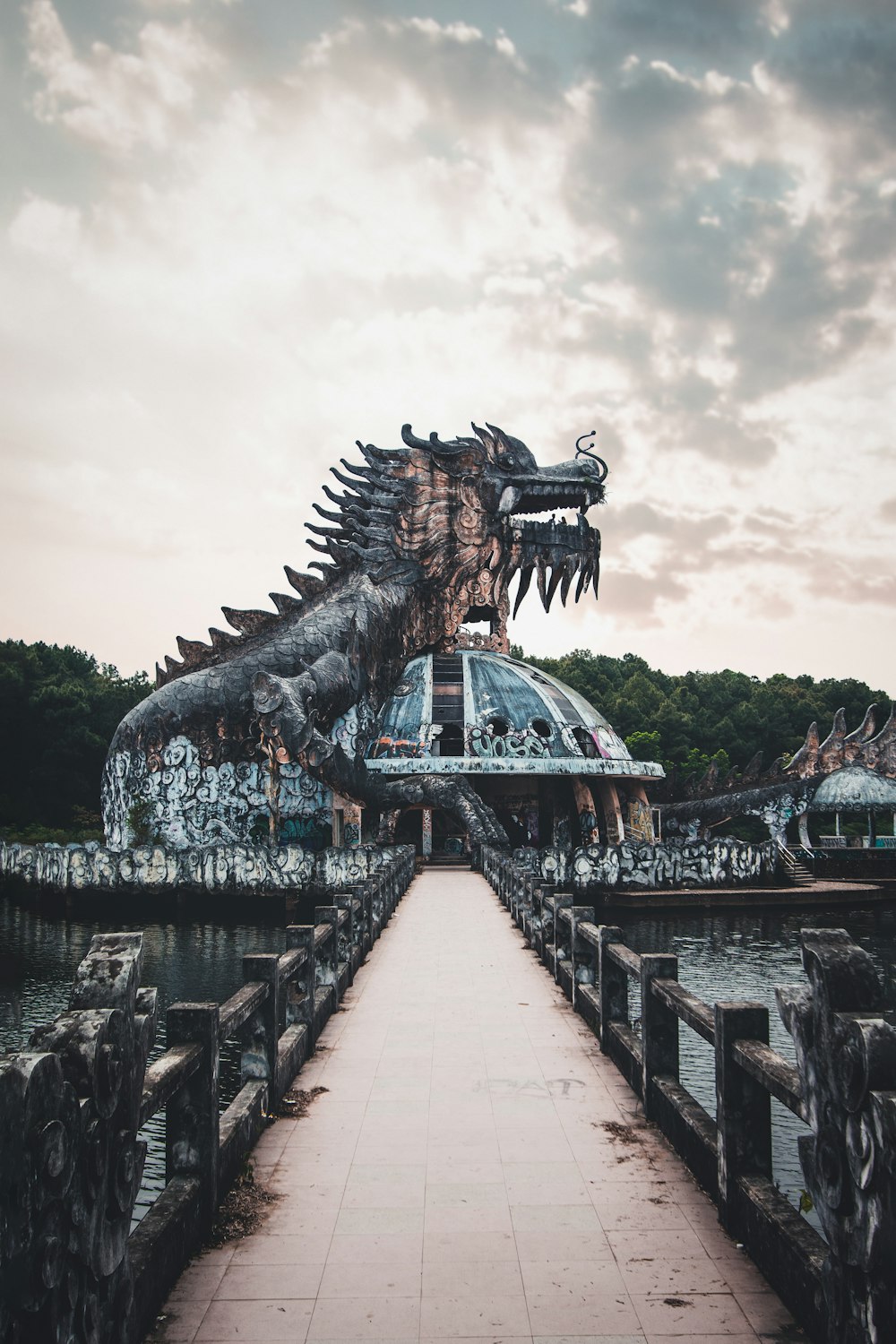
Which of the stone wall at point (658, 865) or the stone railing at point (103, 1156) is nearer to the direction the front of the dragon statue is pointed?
the stone wall

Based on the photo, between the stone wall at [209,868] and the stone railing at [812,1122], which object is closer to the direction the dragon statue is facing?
the stone railing

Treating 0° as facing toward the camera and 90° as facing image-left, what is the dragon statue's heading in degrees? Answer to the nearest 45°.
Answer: approximately 270°

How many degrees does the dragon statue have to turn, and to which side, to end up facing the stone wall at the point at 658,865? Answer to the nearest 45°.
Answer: approximately 45° to its right

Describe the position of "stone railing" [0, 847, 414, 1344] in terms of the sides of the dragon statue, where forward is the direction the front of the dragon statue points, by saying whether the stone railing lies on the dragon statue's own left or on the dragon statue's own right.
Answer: on the dragon statue's own right

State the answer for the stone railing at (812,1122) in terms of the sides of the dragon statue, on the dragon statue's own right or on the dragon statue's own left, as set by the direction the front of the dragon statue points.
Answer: on the dragon statue's own right

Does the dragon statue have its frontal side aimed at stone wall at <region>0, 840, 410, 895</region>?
no
